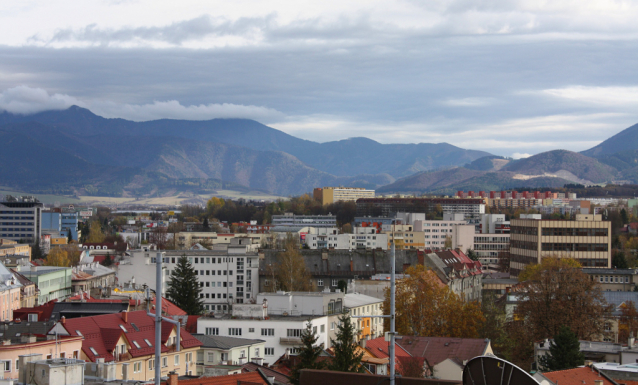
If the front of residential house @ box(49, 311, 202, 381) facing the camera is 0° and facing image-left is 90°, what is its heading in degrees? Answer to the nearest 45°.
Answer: approximately 315°

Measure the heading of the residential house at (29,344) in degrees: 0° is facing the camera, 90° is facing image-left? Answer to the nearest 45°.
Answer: approximately 315°

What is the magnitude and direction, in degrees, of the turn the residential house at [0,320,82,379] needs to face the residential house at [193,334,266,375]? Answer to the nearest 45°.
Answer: approximately 90° to its left

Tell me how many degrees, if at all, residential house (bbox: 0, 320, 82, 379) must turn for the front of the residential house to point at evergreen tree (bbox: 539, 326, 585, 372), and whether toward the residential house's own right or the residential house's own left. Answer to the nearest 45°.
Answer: approximately 45° to the residential house's own left

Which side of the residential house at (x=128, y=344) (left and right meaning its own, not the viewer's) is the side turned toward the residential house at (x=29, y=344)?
right

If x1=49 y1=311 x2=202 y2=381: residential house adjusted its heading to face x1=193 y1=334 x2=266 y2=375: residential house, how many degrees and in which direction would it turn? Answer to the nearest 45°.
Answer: approximately 90° to its left

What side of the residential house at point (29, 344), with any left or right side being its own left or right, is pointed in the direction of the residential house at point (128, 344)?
left
